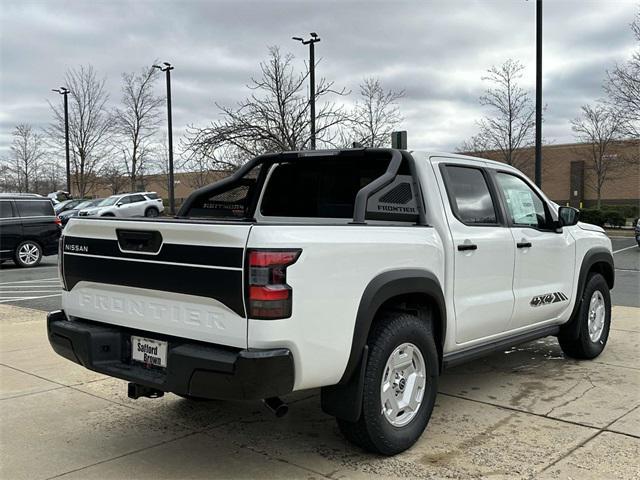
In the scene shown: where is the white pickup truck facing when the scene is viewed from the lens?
facing away from the viewer and to the right of the viewer

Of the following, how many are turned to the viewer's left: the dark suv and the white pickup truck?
1

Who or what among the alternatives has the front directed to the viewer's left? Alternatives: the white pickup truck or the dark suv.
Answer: the dark suv

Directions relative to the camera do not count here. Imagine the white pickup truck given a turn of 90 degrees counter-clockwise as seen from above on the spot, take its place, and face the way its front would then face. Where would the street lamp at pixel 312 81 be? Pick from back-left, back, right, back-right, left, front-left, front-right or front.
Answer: front-right

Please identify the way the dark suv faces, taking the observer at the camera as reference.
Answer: facing to the left of the viewer

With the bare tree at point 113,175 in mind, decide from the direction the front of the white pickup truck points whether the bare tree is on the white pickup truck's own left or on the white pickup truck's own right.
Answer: on the white pickup truck's own left

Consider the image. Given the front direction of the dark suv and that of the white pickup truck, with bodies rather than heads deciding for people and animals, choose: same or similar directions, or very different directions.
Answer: very different directions

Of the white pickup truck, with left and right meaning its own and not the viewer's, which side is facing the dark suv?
left

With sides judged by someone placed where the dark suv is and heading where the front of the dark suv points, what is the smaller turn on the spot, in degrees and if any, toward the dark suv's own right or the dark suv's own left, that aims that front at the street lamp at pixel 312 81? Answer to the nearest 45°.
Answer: approximately 180°

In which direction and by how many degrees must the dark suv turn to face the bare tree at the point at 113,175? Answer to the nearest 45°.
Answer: approximately 90° to its right
